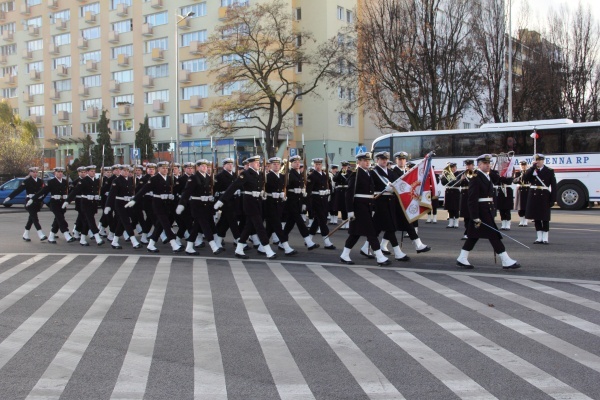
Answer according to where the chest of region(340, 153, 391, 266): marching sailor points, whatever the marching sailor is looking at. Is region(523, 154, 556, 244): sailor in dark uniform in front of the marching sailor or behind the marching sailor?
in front

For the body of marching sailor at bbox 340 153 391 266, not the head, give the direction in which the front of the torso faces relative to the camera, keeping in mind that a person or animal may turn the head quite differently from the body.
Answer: to the viewer's right

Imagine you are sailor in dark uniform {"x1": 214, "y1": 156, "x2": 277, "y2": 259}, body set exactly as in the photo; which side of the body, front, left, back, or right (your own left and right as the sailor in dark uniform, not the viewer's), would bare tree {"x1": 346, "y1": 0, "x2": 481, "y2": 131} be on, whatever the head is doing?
left

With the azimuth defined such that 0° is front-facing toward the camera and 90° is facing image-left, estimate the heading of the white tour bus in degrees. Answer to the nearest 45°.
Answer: approximately 90°

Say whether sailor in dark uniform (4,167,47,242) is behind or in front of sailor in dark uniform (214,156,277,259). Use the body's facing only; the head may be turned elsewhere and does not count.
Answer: behind

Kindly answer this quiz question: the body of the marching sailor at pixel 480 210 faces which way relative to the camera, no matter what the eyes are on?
to the viewer's right
